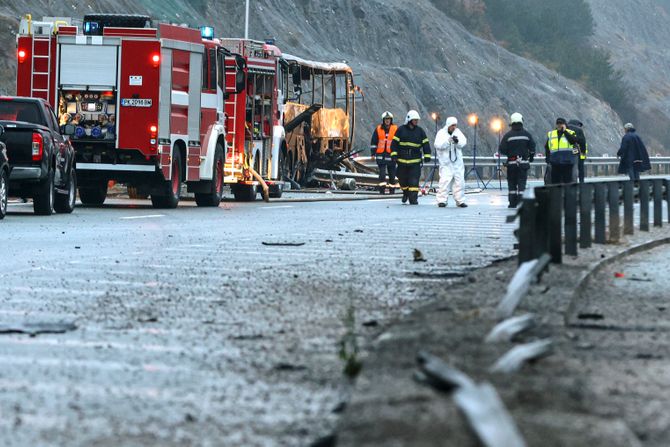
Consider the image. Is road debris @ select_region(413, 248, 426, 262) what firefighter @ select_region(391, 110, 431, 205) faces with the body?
yes

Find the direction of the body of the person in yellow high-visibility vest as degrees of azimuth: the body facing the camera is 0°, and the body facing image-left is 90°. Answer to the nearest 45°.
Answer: approximately 0°

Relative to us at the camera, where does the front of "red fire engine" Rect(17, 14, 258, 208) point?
facing away from the viewer and to the right of the viewer

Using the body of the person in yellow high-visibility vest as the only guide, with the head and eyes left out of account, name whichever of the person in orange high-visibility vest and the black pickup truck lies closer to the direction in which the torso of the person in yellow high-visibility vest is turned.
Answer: the black pickup truck

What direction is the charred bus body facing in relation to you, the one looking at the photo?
facing away from the viewer and to the right of the viewer

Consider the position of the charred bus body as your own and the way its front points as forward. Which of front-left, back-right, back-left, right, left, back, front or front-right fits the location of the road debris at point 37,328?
back-right

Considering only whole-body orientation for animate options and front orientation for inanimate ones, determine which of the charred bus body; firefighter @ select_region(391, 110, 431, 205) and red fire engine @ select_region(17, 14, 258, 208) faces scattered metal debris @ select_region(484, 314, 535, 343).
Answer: the firefighter

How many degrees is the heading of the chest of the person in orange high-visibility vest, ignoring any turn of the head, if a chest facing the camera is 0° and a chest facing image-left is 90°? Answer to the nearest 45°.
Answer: approximately 0°
